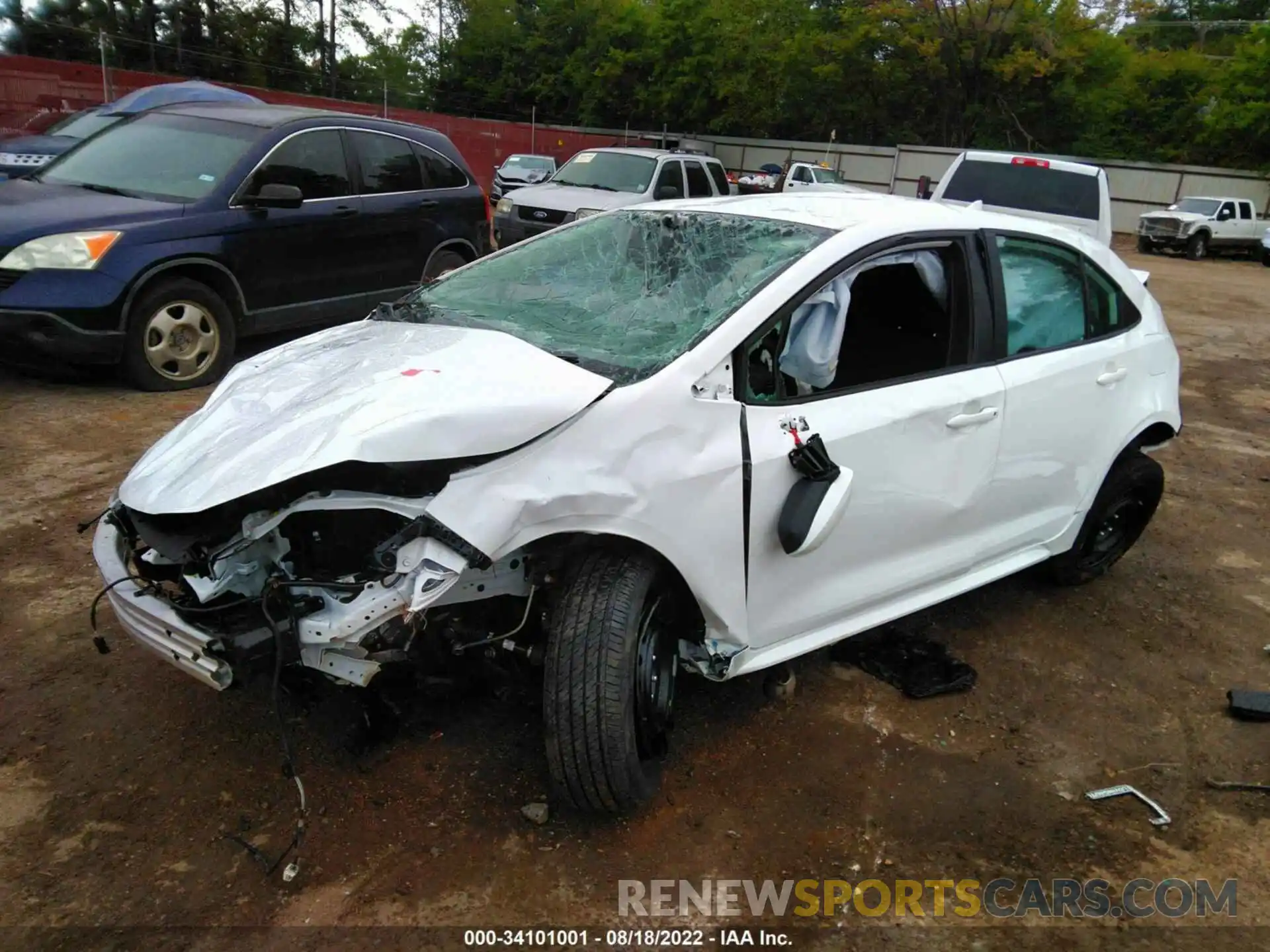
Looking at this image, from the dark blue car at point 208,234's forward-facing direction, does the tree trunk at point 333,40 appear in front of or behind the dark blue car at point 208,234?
behind

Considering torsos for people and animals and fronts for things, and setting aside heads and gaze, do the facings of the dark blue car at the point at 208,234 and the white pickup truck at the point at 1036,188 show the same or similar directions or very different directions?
very different directions

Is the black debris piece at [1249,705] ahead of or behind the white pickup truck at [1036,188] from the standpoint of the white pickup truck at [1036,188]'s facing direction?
behind

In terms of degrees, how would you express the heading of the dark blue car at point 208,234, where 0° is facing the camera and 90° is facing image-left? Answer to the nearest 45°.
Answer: approximately 45°

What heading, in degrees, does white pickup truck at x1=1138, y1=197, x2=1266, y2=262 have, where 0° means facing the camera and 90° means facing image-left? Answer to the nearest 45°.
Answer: approximately 45°

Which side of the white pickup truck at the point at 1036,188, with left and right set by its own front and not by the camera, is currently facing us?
back

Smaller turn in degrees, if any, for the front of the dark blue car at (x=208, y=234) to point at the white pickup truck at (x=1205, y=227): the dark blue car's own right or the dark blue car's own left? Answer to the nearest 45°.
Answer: approximately 180°

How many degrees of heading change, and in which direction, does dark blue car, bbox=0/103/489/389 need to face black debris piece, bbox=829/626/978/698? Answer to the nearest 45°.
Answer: approximately 90° to its left

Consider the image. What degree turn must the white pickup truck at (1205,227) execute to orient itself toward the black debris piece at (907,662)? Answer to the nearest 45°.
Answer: approximately 45° to its left

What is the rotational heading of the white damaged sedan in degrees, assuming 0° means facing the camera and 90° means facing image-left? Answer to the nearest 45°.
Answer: approximately 45°

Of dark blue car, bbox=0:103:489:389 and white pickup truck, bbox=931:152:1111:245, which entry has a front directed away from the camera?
the white pickup truck

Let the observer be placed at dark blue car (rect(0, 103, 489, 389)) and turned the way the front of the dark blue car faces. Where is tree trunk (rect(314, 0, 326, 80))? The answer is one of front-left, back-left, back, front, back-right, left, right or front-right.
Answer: back-right

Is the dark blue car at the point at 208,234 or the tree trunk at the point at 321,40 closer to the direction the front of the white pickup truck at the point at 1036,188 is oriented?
the tree trunk

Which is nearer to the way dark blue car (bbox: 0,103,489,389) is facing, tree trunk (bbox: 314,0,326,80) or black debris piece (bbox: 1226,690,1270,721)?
the black debris piece

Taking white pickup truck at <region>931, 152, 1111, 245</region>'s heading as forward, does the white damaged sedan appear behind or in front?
behind
